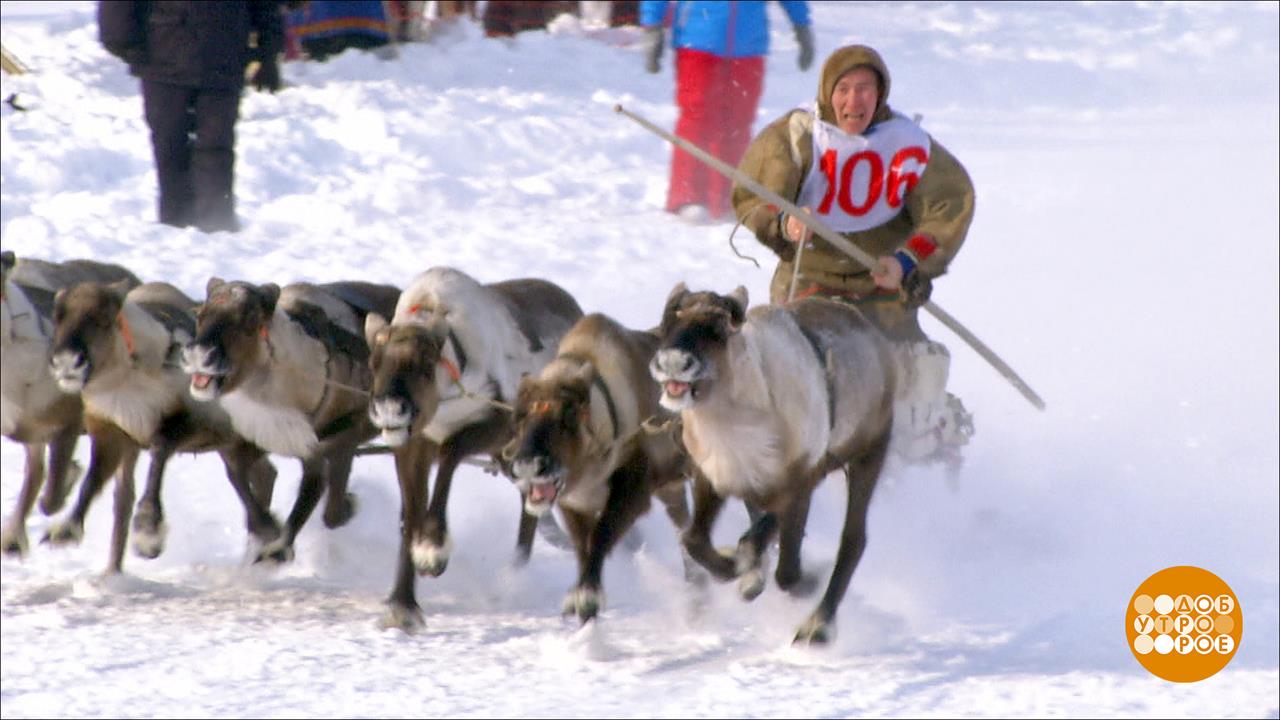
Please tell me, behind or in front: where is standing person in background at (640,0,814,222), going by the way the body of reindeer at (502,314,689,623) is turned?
behind

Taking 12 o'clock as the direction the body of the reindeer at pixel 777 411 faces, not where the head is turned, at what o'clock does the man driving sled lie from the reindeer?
The man driving sled is roughly at 5 o'clock from the reindeer.

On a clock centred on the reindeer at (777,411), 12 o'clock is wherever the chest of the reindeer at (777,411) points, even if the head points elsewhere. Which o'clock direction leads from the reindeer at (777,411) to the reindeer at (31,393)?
the reindeer at (31,393) is roughly at 2 o'clock from the reindeer at (777,411).

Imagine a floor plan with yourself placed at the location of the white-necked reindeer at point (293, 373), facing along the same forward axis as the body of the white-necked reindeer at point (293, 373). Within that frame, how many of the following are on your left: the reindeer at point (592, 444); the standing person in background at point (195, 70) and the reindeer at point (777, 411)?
2

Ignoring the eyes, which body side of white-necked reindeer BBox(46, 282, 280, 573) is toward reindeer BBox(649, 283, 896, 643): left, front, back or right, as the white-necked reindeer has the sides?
left

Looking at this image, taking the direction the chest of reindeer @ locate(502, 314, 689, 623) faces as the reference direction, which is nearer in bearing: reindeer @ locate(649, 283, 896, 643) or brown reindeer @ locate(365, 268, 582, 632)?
the brown reindeer

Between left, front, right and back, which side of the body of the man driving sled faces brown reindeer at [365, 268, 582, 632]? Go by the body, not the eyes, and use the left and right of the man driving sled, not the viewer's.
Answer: right

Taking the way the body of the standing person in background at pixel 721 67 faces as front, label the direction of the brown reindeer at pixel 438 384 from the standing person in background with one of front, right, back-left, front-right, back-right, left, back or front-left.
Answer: front

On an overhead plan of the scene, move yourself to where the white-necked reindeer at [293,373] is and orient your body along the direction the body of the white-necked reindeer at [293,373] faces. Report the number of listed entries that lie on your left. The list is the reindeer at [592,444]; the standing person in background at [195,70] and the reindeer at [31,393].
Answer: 1

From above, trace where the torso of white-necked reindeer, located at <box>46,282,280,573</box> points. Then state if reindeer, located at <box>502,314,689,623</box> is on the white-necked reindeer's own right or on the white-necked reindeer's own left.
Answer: on the white-necked reindeer's own left

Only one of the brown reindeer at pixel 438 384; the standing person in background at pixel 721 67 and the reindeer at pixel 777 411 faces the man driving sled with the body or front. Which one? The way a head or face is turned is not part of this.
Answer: the standing person in background

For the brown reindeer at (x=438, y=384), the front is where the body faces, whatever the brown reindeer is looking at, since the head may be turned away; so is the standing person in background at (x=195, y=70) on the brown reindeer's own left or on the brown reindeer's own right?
on the brown reindeer's own right

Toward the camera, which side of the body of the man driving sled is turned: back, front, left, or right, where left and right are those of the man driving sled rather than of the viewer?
front

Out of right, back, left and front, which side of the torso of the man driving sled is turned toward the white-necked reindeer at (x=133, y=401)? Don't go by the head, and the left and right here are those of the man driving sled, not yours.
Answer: right
